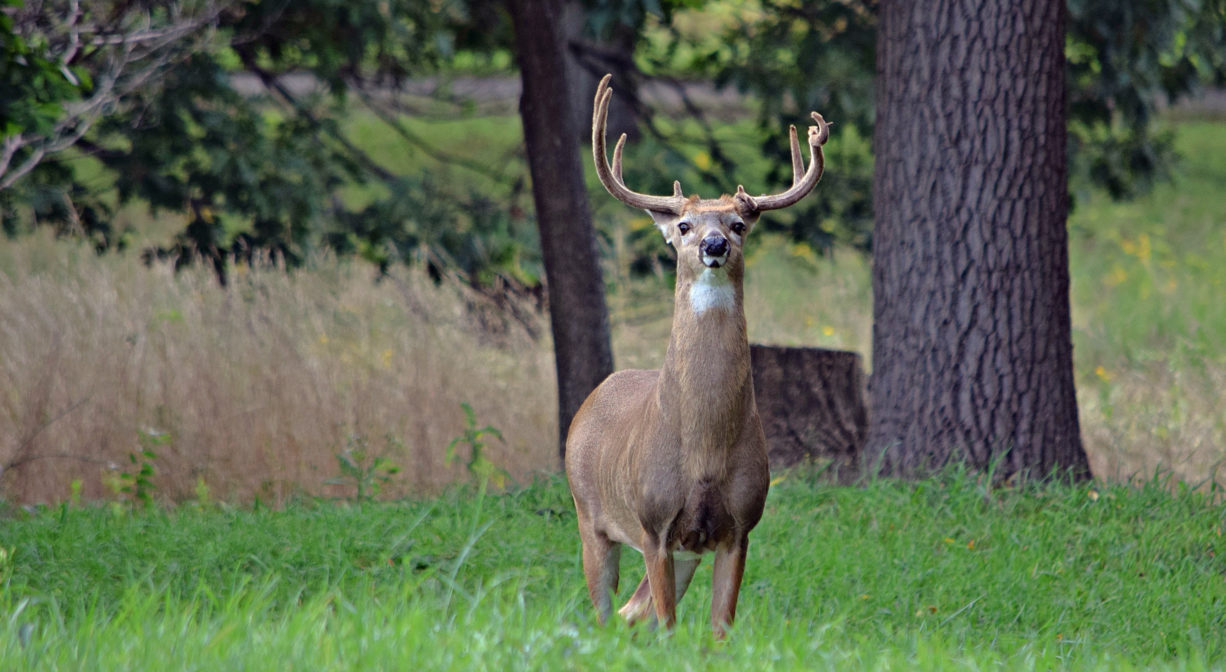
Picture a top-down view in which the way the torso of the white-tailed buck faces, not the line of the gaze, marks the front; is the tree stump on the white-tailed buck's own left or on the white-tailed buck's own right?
on the white-tailed buck's own left

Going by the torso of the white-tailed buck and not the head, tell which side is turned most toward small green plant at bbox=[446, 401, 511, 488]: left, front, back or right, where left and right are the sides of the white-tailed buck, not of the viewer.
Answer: back

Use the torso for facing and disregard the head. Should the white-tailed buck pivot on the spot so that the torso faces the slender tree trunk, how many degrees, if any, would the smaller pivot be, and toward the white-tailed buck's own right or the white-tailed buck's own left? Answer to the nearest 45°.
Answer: approximately 135° to the white-tailed buck's own left

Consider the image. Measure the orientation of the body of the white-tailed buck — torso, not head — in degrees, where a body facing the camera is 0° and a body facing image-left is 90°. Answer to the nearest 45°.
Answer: approximately 315°

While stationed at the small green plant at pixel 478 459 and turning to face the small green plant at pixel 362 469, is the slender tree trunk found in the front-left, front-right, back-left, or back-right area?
back-right

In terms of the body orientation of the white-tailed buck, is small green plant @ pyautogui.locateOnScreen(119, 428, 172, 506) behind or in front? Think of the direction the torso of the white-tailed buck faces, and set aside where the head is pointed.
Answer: behind

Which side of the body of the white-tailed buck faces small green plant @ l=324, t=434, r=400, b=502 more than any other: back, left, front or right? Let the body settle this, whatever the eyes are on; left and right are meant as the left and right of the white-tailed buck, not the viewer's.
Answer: back
